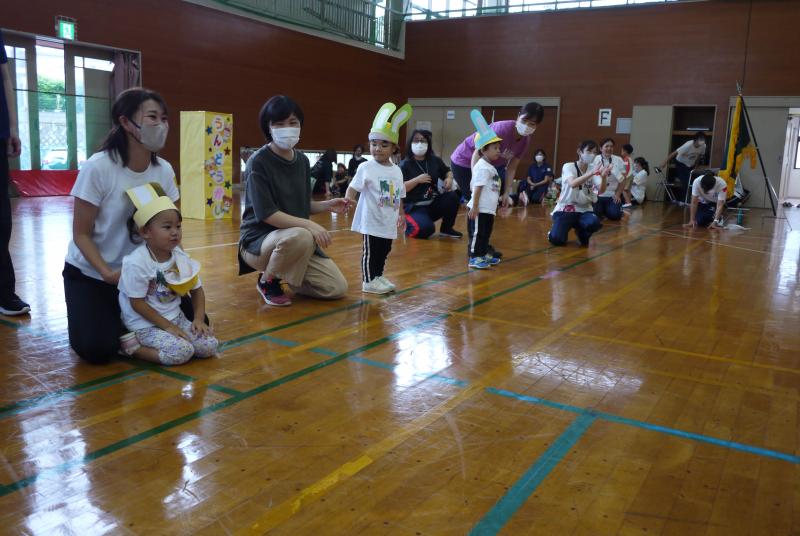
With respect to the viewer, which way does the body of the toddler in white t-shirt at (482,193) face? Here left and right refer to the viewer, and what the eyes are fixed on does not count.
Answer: facing the viewer and to the right of the viewer

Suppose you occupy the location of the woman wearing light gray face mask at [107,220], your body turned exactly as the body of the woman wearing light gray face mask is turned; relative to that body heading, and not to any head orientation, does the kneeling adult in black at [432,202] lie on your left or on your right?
on your left

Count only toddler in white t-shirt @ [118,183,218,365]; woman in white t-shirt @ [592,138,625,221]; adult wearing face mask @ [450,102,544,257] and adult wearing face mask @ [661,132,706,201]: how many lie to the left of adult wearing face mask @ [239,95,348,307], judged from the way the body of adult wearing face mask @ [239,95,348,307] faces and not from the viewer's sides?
3

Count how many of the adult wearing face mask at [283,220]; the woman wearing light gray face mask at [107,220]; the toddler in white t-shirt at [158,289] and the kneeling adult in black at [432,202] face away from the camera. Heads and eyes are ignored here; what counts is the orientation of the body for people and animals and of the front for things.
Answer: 0

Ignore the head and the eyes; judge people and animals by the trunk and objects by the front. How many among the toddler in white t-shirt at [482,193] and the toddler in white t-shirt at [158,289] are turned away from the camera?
0

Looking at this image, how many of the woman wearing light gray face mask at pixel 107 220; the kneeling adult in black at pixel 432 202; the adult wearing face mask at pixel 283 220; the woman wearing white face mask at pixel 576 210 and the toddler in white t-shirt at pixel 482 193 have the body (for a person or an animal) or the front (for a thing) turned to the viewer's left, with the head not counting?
0

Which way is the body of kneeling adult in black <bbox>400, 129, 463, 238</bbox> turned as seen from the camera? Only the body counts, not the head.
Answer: toward the camera

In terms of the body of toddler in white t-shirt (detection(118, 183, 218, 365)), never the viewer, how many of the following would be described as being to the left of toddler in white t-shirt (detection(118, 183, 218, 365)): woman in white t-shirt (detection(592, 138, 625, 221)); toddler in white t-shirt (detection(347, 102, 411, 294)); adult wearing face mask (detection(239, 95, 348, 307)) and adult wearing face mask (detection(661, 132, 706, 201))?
4

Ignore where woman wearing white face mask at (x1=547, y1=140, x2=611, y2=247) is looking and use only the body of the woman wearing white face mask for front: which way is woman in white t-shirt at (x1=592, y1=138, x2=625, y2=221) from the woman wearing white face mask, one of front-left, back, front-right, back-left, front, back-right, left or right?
back-left

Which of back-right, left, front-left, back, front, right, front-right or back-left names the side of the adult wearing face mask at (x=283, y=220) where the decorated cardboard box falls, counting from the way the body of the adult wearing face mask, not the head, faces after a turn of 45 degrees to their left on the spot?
left

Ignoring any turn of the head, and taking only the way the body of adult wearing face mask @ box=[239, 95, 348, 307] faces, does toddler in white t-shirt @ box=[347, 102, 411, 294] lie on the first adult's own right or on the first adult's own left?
on the first adult's own left

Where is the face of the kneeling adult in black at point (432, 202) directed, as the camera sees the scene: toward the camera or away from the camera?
toward the camera

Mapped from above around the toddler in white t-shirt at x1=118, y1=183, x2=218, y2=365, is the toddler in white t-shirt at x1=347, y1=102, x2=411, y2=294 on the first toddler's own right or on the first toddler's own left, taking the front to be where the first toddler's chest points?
on the first toddler's own left

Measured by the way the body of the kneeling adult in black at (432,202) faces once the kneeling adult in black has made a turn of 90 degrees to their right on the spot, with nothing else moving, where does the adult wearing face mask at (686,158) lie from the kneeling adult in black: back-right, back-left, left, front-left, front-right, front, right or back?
back-right

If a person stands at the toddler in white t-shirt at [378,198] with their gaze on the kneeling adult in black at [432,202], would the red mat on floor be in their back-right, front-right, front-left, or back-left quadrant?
front-left
